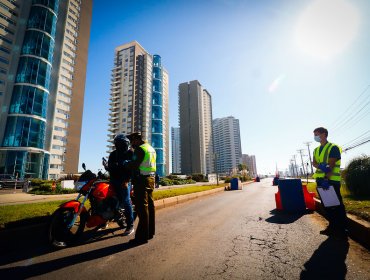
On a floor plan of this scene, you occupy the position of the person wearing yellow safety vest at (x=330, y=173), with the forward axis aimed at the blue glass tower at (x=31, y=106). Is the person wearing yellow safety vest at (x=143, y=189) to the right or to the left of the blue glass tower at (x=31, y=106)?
left

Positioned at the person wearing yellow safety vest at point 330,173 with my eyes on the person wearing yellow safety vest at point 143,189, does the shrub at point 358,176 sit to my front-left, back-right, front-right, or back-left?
back-right

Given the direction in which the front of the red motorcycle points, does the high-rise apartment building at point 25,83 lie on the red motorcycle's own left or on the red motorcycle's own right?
on the red motorcycle's own right

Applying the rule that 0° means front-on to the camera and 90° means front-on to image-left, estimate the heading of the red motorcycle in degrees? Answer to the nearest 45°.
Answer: approximately 45°

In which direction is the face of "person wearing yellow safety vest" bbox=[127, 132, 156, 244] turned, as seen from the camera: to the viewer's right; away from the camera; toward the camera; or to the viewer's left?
to the viewer's left

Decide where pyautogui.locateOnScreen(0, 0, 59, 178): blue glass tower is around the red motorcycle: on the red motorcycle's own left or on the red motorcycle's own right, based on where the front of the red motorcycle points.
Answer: on the red motorcycle's own right

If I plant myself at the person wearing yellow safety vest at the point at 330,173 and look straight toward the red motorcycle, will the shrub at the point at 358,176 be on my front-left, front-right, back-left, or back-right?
back-right

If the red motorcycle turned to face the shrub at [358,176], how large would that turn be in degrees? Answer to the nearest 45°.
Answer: approximately 135° to its left
